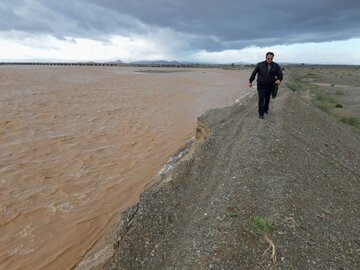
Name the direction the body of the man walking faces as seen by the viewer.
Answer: toward the camera

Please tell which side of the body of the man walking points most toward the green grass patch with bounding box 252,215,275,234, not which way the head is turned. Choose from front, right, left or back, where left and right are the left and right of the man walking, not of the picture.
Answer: front
